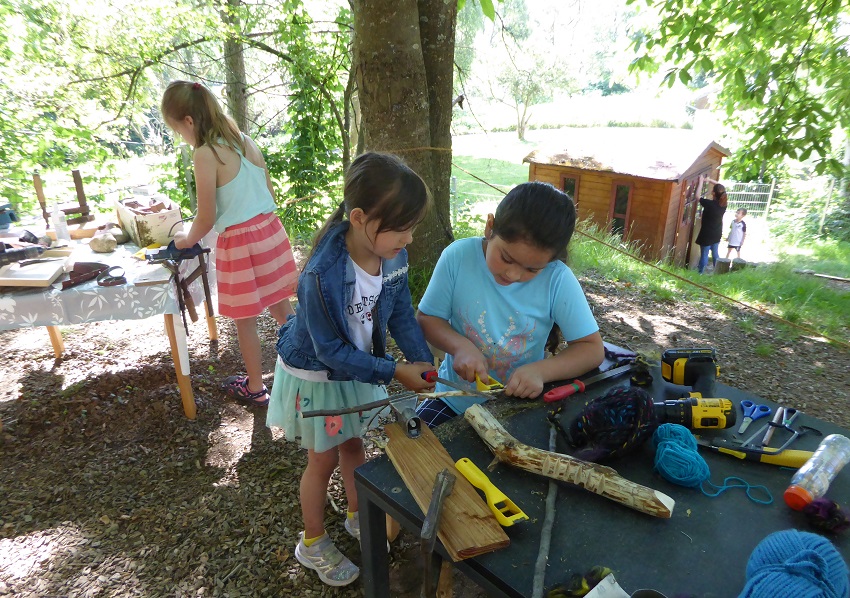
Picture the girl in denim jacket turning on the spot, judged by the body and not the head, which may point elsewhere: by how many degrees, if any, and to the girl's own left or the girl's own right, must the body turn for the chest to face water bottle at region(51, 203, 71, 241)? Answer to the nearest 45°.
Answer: approximately 180°

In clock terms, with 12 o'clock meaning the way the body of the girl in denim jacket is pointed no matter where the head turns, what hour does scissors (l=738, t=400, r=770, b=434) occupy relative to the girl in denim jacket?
The scissors is roughly at 11 o'clock from the girl in denim jacket.

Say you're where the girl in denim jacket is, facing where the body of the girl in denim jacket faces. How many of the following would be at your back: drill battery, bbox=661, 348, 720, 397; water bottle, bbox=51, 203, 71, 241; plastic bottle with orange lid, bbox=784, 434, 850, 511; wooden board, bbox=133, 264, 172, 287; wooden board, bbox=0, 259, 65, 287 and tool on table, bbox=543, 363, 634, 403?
3

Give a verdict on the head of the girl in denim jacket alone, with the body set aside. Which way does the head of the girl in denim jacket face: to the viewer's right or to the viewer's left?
to the viewer's right

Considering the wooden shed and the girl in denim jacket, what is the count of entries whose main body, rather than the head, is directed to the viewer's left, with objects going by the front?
0

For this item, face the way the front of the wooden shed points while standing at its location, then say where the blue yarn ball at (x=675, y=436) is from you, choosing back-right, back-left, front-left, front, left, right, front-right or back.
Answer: front-right

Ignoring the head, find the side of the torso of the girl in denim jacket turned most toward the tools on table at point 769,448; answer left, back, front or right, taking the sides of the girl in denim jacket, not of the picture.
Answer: front

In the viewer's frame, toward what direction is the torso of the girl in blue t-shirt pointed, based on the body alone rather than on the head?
toward the camera

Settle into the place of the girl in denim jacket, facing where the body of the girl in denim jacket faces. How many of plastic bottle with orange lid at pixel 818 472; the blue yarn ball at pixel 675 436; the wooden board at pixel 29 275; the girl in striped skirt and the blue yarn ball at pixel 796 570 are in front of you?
3

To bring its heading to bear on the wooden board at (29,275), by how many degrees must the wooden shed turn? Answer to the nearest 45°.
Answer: approximately 45° to its right

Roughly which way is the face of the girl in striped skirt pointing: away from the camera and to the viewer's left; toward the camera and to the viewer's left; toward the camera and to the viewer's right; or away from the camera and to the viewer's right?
away from the camera and to the viewer's left

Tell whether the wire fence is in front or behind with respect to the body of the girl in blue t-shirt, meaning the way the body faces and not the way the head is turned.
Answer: behind

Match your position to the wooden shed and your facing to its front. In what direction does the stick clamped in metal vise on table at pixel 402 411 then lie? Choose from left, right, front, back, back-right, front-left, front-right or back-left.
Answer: front-right

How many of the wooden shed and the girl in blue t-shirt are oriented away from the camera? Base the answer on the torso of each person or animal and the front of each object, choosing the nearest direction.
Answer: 0
